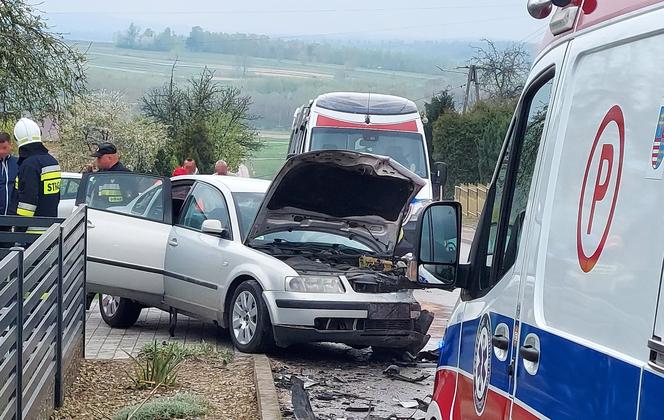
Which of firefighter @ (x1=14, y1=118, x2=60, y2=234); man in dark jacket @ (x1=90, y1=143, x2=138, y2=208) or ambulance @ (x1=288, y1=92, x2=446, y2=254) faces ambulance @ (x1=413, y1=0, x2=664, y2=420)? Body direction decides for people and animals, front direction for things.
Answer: ambulance @ (x1=288, y1=92, x2=446, y2=254)

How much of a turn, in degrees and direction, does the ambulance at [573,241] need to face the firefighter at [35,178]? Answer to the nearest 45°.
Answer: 0° — it already faces them

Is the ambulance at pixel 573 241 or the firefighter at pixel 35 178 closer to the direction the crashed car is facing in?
the ambulance

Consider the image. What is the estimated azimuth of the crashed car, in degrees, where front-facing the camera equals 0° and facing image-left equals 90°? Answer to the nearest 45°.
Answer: approximately 315°

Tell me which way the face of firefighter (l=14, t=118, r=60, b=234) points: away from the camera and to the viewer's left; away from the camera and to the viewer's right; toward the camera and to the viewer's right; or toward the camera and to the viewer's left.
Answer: away from the camera and to the viewer's left

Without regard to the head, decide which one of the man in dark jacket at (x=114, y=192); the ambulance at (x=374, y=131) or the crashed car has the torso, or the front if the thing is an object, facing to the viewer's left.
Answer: the man in dark jacket

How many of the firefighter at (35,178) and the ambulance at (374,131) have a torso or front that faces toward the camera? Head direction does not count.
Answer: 1

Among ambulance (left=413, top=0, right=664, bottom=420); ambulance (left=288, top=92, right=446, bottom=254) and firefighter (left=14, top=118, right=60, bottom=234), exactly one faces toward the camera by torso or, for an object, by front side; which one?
ambulance (left=288, top=92, right=446, bottom=254)

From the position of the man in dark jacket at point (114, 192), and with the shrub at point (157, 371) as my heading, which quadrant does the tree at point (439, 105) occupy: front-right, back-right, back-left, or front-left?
back-left
